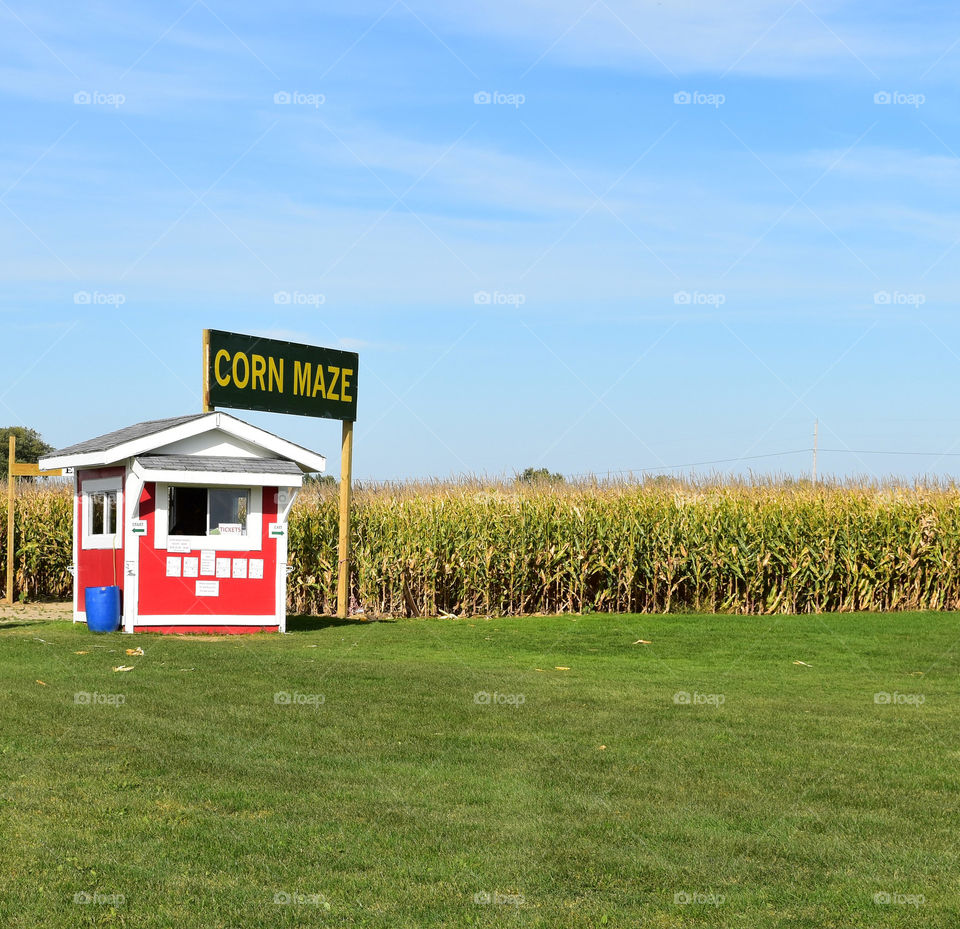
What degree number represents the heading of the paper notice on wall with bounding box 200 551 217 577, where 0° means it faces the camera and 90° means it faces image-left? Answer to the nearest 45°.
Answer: approximately 0°

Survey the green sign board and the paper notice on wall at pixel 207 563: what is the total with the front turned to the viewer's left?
0

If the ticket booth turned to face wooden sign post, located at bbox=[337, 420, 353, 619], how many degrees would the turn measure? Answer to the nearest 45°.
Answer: approximately 135° to its left

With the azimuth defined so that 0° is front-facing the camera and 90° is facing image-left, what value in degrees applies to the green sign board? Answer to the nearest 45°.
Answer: approximately 315°

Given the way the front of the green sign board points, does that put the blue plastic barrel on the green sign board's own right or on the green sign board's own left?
on the green sign board's own right

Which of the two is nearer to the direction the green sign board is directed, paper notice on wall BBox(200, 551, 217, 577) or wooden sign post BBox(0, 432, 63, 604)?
the paper notice on wall

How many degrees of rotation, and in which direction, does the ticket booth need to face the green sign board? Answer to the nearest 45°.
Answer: approximately 135° to its left

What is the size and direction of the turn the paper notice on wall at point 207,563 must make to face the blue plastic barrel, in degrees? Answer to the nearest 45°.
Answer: approximately 90° to its right

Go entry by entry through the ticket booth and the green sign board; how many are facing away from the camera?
0
